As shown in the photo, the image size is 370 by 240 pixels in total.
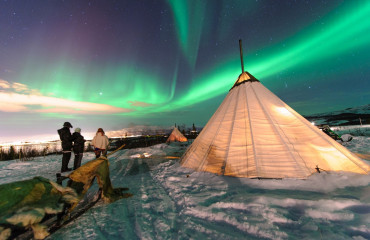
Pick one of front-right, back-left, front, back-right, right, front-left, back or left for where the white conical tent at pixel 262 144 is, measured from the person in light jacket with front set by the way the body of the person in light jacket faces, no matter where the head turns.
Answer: back-right

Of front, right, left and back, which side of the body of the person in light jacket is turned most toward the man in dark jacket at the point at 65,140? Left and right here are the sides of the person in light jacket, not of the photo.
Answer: left

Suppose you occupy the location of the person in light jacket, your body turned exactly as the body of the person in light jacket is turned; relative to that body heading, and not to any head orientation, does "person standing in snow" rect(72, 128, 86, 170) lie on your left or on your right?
on your left

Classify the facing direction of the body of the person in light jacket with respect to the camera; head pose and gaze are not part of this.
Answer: away from the camera
